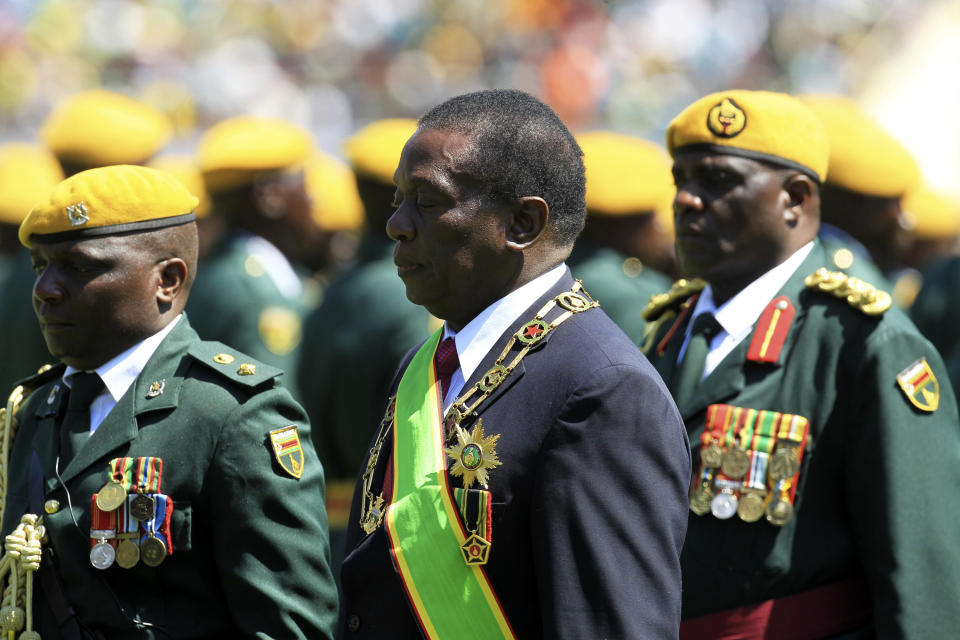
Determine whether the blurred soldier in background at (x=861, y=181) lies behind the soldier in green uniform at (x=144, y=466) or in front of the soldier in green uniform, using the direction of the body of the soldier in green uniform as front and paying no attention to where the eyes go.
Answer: behind

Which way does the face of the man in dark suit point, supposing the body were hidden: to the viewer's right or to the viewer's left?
to the viewer's left

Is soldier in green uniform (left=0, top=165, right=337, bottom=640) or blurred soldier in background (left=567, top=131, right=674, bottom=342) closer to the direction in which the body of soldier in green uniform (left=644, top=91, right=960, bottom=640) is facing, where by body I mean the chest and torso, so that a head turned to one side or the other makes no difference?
the soldier in green uniform

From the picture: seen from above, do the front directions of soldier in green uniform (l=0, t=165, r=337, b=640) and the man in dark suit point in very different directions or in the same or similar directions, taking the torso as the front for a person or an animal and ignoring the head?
same or similar directions

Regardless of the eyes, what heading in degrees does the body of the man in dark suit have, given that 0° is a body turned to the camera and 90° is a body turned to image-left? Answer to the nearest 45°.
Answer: approximately 45°

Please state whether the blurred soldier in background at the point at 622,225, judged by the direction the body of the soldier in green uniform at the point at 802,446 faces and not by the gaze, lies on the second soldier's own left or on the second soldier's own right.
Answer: on the second soldier's own right

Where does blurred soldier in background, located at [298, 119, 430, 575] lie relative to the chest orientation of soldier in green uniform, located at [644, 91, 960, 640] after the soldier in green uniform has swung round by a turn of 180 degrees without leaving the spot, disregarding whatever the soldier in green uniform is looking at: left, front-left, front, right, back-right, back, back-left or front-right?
left

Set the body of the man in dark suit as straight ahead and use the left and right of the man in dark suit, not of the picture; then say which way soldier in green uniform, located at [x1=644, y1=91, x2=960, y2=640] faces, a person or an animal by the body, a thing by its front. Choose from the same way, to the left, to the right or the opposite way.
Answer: the same way

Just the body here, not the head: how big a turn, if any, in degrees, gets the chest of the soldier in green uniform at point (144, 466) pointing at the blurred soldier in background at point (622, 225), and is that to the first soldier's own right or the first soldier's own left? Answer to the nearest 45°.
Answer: approximately 180°

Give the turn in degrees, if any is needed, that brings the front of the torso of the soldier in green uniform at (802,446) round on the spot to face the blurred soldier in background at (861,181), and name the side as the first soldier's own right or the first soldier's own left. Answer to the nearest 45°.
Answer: approximately 135° to the first soldier's own right

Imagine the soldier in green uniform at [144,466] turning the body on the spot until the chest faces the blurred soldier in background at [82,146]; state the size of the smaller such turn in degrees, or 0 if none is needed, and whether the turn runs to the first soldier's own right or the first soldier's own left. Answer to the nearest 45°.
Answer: approximately 135° to the first soldier's own right

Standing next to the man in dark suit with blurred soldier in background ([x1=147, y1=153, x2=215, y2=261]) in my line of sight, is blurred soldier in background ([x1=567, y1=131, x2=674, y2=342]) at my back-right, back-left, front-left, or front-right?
front-right

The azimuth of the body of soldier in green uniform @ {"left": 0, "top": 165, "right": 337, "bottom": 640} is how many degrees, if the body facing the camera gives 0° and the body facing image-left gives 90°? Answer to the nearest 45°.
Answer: approximately 45°

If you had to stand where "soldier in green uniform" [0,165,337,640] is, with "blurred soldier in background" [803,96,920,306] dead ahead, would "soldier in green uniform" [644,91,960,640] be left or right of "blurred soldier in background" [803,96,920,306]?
right

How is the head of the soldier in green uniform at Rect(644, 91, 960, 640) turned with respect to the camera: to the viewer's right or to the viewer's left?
to the viewer's left

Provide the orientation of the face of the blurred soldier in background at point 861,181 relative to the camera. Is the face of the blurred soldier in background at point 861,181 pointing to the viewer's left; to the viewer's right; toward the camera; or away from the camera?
to the viewer's left

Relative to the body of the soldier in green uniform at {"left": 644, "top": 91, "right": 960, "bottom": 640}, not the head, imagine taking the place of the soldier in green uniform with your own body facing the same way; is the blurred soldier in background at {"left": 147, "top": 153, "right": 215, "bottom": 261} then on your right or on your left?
on your right

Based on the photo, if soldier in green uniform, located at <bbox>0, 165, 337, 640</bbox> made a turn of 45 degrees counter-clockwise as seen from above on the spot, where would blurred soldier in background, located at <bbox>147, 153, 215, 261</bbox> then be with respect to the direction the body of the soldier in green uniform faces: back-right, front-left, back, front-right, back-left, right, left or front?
back

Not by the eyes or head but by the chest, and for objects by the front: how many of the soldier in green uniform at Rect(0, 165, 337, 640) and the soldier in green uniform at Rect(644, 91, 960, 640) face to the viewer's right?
0

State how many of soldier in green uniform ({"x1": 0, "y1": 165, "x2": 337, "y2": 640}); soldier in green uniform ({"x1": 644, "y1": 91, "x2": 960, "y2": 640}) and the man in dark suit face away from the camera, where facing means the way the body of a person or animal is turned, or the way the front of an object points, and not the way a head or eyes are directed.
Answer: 0

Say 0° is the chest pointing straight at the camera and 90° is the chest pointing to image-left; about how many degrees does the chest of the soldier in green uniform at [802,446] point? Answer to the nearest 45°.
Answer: approximately 45°
